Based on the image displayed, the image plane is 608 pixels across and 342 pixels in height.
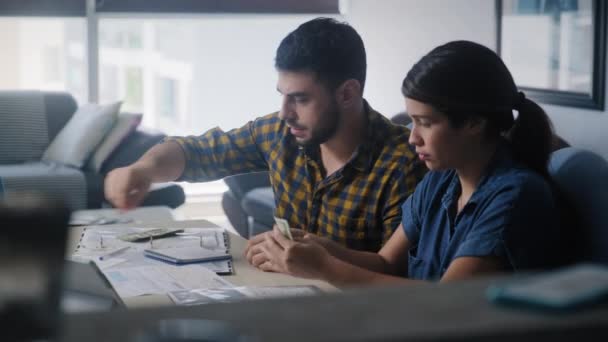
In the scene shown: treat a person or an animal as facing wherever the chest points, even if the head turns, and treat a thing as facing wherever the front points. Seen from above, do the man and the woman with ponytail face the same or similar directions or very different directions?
same or similar directions

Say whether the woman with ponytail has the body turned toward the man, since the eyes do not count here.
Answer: no

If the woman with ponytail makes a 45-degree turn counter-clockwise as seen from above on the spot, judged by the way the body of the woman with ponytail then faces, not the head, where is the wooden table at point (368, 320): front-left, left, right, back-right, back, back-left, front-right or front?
front

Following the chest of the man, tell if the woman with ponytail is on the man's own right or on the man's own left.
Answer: on the man's own left

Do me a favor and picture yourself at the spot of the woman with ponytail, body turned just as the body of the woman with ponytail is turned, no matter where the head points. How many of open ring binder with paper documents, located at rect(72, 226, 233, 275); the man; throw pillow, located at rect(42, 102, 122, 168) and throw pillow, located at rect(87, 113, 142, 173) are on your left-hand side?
0

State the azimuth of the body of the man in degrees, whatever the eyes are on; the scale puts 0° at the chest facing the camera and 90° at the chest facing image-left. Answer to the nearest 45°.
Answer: approximately 45°

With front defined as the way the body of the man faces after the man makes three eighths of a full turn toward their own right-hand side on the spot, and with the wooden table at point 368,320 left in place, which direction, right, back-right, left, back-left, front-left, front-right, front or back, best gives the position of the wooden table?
back

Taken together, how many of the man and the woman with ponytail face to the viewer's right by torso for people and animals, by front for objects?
0

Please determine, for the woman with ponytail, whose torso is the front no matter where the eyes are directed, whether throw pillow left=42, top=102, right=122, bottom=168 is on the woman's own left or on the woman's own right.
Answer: on the woman's own right

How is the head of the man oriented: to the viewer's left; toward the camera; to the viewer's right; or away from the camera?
to the viewer's left

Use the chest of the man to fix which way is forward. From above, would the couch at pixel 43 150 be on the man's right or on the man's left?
on the man's right

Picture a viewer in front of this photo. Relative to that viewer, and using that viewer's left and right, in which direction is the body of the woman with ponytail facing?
facing the viewer and to the left of the viewer

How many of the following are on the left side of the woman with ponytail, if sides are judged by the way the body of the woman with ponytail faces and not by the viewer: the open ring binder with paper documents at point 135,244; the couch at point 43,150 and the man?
0

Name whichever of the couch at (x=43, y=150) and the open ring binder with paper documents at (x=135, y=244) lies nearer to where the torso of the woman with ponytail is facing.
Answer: the open ring binder with paper documents
